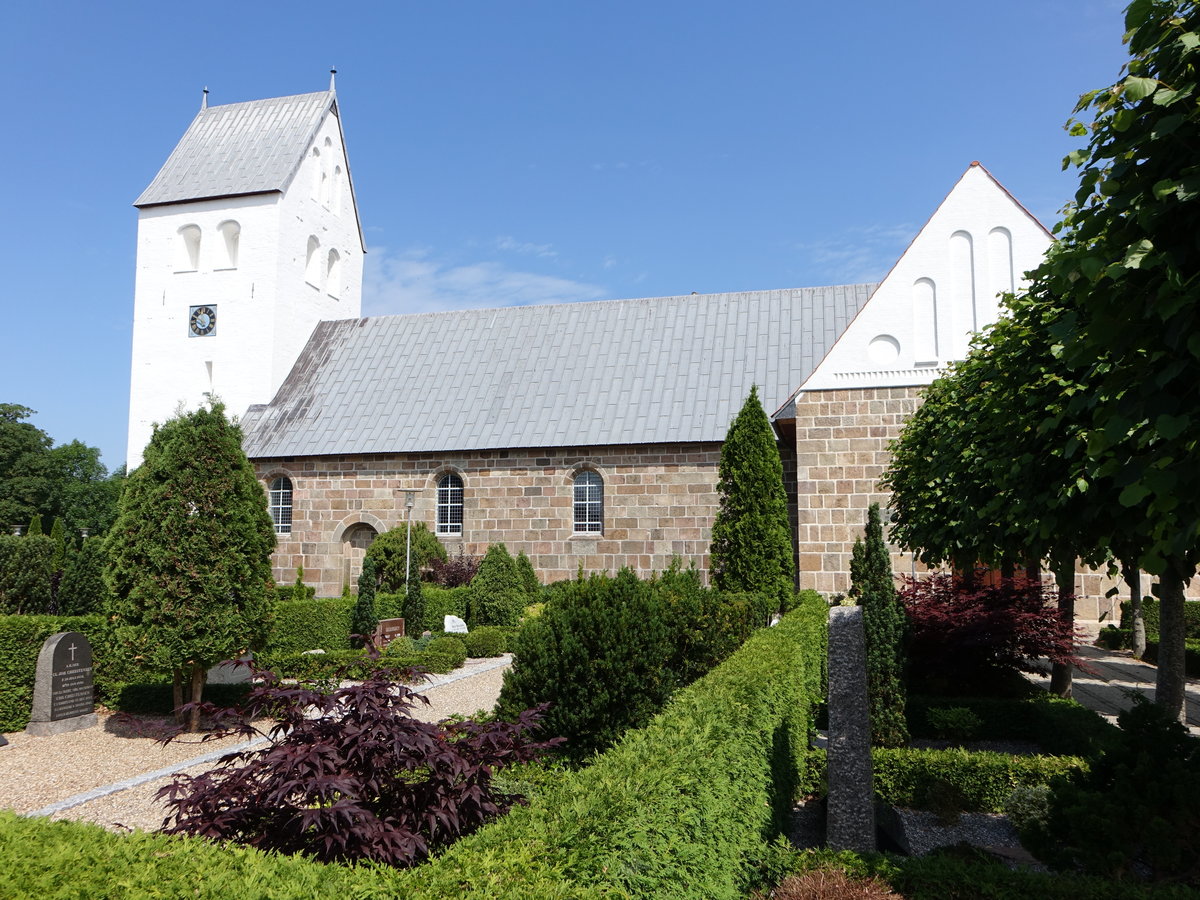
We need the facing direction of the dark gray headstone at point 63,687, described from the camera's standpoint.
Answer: facing the viewer and to the right of the viewer

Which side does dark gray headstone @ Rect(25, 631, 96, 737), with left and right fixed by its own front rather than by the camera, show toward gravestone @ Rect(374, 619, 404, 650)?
left

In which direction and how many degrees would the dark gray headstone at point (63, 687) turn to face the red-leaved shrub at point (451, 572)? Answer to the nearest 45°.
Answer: approximately 90° to its left

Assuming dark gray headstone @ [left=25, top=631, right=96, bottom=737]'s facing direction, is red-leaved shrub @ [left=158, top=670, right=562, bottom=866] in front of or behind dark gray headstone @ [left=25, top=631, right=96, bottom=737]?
in front

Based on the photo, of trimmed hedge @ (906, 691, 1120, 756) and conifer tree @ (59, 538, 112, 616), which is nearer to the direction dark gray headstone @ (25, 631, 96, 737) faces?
the trimmed hedge

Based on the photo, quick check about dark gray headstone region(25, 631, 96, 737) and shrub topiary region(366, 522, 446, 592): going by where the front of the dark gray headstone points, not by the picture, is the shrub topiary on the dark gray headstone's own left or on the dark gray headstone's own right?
on the dark gray headstone's own left

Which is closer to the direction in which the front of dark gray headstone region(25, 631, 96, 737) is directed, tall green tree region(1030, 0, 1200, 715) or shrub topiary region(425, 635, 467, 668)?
the tall green tree

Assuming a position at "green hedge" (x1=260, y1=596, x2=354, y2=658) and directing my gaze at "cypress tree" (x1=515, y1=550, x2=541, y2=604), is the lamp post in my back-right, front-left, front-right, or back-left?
front-left

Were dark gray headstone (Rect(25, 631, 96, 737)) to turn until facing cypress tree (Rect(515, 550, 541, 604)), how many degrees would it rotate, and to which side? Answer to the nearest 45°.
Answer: approximately 90° to its left

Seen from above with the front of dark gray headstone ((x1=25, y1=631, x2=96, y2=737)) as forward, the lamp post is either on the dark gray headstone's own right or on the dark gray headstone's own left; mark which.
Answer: on the dark gray headstone's own left

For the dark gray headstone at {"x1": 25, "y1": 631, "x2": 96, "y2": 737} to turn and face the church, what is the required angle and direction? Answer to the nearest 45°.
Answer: approximately 90° to its left
